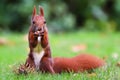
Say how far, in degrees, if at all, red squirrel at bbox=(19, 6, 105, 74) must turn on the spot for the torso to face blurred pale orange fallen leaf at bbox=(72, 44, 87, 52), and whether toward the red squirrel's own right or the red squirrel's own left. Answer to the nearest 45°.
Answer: approximately 180°

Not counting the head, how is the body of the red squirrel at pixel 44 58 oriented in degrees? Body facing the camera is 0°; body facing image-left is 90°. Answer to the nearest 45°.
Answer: approximately 0°
